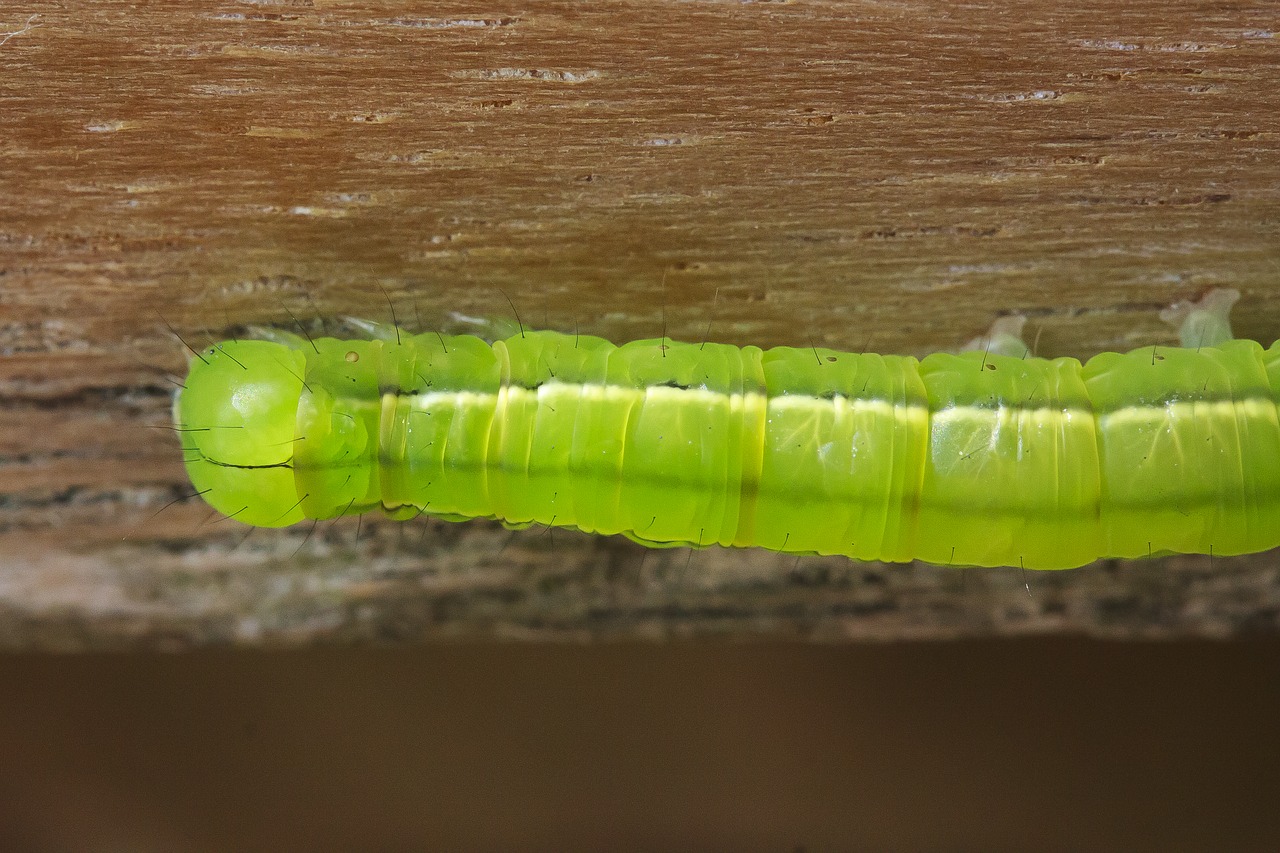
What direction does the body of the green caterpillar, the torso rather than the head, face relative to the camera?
to the viewer's left
